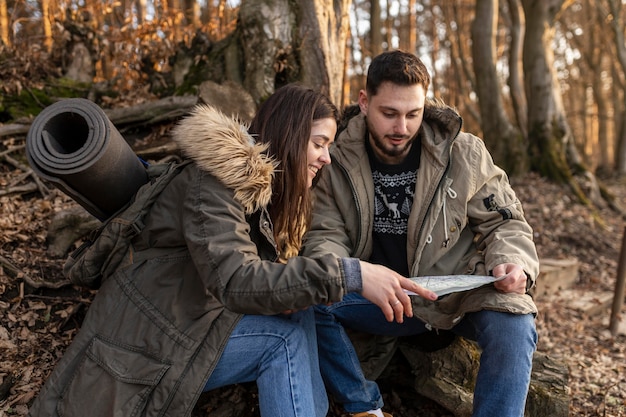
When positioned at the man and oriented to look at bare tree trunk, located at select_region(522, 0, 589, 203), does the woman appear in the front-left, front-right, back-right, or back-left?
back-left

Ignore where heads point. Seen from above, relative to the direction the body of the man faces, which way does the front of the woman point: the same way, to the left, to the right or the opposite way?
to the left

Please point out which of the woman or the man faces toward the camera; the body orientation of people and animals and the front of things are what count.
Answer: the man

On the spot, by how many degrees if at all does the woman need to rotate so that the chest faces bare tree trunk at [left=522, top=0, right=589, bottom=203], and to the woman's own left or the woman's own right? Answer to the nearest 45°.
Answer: approximately 45° to the woman's own left

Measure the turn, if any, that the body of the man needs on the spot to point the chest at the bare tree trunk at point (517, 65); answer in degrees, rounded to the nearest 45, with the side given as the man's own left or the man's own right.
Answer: approximately 180°

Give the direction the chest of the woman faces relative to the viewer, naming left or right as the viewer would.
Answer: facing to the right of the viewer

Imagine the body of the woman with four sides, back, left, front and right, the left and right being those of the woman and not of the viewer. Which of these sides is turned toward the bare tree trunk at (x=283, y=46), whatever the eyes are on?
left

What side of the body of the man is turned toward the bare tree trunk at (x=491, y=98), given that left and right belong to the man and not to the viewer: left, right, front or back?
back

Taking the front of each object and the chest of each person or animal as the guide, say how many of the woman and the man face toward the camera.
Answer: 1

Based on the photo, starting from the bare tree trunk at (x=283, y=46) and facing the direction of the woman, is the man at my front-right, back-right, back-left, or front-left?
front-left

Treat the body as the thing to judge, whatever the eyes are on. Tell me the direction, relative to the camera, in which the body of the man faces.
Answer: toward the camera

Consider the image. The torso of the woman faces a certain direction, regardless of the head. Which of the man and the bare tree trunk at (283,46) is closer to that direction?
the man
